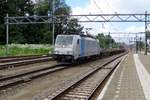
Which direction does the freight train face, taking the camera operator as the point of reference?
facing the viewer and to the left of the viewer
